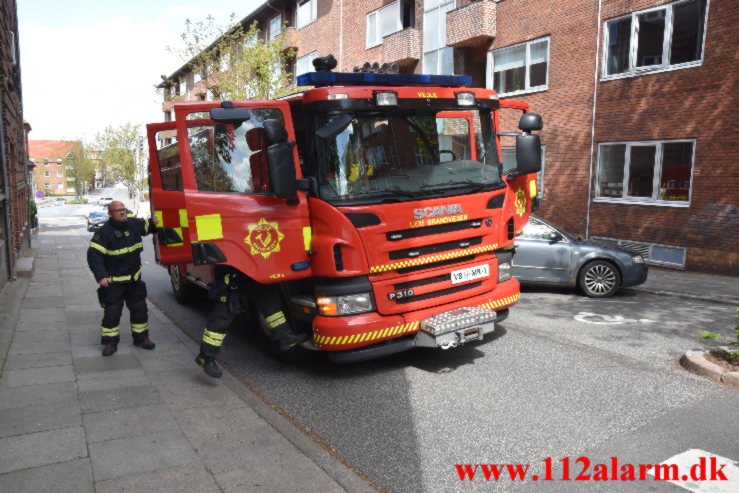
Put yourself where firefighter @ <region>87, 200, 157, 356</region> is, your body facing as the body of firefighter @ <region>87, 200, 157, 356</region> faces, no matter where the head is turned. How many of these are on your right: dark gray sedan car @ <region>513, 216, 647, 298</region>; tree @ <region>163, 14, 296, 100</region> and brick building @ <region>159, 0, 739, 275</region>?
0

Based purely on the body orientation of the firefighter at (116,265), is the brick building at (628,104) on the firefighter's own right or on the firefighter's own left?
on the firefighter's own left

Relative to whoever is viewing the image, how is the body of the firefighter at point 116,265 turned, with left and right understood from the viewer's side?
facing the viewer and to the right of the viewer

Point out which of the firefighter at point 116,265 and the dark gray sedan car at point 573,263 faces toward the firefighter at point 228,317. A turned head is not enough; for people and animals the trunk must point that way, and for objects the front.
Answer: the firefighter at point 116,265

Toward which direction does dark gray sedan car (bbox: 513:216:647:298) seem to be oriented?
to the viewer's right

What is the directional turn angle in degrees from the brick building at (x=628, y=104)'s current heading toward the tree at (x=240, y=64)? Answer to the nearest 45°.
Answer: approximately 90° to its right

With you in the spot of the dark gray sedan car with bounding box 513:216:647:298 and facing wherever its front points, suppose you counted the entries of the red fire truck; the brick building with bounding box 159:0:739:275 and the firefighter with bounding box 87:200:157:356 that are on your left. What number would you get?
1

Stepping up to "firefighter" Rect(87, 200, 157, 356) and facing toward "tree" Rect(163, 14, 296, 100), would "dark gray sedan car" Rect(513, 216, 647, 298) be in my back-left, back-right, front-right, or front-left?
front-right

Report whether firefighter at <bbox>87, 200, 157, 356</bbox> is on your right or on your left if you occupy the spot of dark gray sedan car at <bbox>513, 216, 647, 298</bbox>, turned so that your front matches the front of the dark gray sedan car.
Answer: on your right

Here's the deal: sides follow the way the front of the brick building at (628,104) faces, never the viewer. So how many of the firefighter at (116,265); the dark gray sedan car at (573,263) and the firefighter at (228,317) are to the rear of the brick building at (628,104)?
0

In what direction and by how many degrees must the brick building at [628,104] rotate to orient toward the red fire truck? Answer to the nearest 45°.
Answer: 0° — it already faces it
